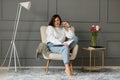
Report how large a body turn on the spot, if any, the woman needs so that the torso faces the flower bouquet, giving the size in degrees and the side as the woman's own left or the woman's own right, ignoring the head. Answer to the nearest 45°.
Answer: approximately 45° to the woman's own left

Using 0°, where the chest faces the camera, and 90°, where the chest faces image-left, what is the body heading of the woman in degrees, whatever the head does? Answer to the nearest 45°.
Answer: approximately 315°
